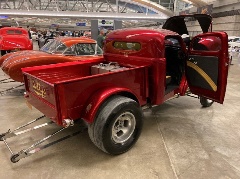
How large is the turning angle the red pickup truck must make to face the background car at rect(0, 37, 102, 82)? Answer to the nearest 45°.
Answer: approximately 90° to its left

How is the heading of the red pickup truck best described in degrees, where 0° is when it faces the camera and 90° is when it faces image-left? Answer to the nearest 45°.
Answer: approximately 225°
